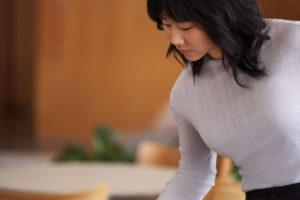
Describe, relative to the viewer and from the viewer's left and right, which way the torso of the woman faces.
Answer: facing the viewer and to the left of the viewer

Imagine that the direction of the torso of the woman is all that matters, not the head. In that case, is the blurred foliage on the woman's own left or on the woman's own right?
on the woman's own right

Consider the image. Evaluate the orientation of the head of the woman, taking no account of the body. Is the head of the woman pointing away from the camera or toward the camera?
toward the camera
